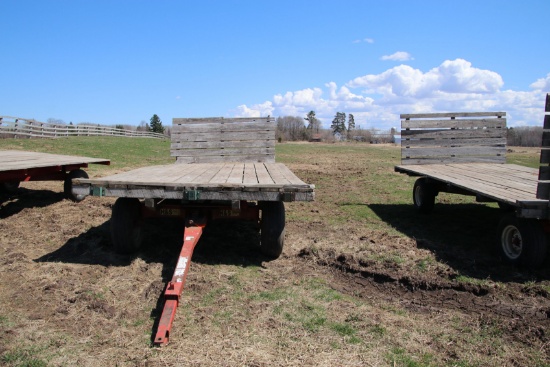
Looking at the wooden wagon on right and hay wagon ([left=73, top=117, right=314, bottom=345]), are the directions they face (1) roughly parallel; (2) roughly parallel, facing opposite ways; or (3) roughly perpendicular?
roughly parallel

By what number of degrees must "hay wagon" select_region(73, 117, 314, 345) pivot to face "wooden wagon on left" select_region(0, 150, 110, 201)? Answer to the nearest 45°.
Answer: approximately 135° to its right

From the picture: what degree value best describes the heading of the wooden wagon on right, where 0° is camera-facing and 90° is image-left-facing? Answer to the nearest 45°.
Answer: approximately 315°

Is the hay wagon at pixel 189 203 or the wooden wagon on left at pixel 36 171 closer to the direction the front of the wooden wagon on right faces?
the hay wagon

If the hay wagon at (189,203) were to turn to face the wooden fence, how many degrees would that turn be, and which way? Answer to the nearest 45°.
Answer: approximately 180°

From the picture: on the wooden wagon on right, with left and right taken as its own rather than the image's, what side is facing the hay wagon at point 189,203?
right

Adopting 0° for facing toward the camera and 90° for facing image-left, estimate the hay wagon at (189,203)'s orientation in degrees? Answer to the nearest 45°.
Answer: approximately 0°
